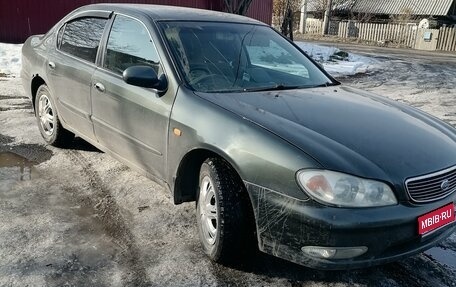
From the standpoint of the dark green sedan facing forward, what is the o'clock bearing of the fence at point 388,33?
The fence is roughly at 8 o'clock from the dark green sedan.

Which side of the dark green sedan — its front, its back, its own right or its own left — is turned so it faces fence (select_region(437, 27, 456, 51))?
left

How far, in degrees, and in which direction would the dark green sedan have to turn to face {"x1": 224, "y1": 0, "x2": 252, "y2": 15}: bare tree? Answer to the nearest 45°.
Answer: approximately 135° to its left

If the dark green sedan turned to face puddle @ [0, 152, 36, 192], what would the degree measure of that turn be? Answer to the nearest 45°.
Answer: approximately 180°

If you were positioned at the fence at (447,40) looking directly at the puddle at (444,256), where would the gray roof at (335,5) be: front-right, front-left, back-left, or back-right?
back-right

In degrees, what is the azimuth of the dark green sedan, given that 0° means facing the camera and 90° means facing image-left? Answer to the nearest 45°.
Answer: approximately 315°

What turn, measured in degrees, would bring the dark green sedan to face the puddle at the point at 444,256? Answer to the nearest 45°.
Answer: approximately 45° to its left

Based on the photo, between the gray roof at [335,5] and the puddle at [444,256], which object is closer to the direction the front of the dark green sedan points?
the puddle

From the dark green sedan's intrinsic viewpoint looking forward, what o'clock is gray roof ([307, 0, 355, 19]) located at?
The gray roof is roughly at 8 o'clock from the dark green sedan.

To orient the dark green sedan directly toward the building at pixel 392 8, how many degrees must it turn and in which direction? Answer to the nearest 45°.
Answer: approximately 135° to its left
